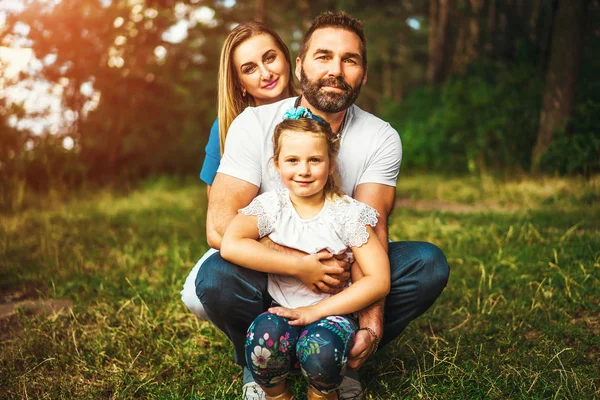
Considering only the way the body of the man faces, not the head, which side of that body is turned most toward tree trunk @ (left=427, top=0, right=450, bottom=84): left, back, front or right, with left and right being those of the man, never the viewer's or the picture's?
back

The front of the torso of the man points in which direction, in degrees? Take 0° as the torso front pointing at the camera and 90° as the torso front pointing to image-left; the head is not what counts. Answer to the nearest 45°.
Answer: approximately 0°

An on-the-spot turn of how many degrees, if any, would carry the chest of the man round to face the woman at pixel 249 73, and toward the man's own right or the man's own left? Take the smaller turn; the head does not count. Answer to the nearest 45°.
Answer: approximately 135° to the man's own right

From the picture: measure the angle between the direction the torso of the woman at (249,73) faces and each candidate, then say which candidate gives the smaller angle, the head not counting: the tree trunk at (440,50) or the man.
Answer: the man

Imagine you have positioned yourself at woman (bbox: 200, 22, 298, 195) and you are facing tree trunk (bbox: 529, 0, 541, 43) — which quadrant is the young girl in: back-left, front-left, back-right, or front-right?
back-right

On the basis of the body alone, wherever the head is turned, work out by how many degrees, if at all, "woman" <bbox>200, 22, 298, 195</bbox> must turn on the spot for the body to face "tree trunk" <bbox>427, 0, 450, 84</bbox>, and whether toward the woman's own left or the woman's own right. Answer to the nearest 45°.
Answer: approximately 180°

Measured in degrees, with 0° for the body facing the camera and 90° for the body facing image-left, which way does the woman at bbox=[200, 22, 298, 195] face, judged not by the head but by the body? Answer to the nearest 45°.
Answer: approximately 0°
